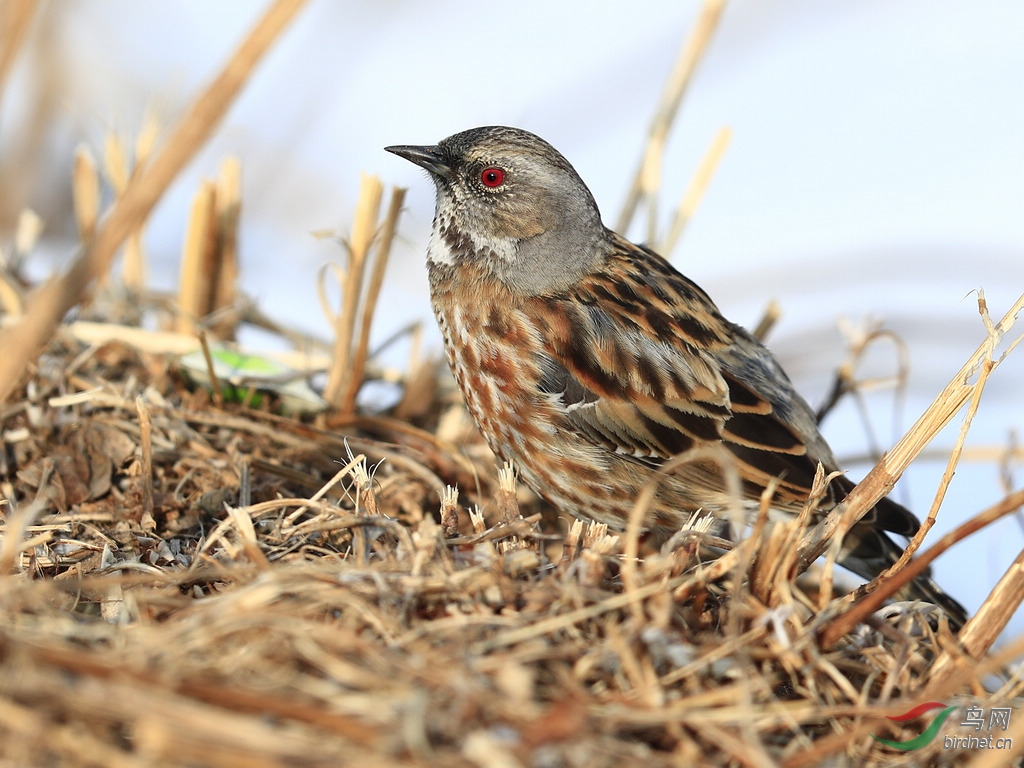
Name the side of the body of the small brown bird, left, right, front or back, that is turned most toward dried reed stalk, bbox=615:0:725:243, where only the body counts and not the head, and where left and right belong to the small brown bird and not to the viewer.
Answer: right

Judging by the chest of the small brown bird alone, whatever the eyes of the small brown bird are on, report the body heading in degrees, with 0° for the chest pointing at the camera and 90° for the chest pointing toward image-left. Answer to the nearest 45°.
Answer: approximately 90°

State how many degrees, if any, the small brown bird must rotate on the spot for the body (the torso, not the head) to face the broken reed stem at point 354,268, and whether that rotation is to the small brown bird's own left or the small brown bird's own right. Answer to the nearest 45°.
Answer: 0° — it already faces it

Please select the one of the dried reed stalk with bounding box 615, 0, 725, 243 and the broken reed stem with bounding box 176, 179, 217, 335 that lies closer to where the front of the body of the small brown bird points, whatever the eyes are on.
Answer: the broken reed stem
